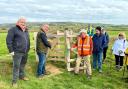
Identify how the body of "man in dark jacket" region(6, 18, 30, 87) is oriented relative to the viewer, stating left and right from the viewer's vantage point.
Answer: facing the viewer and to the right of the viewer

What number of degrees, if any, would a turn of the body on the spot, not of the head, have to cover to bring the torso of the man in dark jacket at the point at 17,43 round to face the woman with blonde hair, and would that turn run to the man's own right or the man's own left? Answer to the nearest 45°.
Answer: approximately 90° to the man's own left

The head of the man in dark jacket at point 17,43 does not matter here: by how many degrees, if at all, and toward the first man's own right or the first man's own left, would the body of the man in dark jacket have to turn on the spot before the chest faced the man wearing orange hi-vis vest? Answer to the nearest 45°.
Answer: approximately 90° to the first man's own left
